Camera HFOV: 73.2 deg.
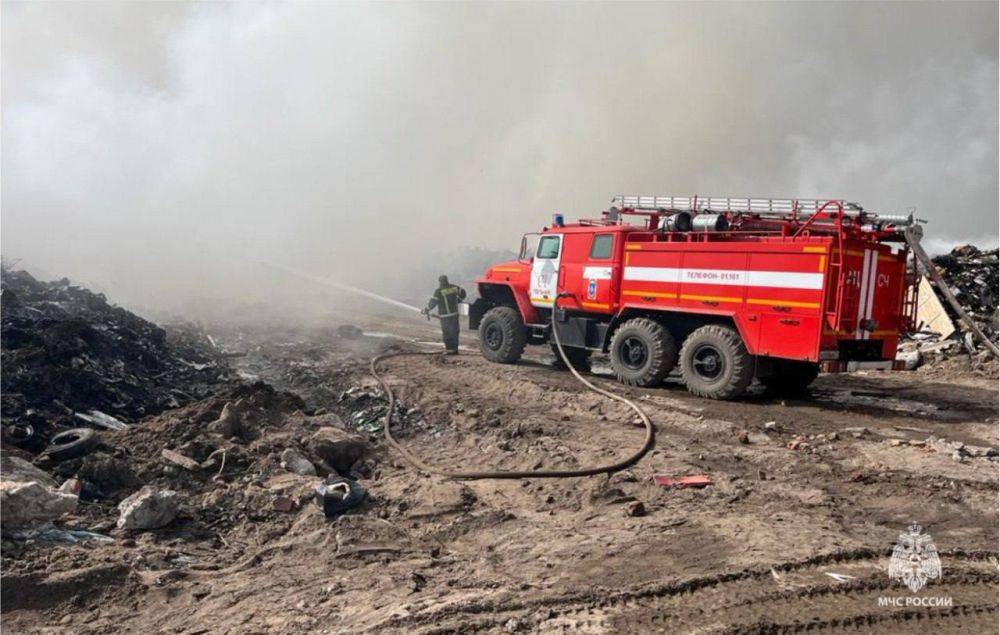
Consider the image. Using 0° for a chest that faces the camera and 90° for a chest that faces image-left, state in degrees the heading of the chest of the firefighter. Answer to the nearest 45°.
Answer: approximately 135°

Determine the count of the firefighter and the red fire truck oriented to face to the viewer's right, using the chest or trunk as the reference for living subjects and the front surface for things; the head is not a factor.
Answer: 0

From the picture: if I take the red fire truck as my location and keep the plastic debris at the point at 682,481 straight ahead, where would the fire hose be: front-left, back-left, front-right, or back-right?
front-right

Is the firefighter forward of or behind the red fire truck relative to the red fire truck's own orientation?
forward

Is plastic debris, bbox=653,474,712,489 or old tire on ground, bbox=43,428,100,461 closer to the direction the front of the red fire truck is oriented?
the old tire on ground

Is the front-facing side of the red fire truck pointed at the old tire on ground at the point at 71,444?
no

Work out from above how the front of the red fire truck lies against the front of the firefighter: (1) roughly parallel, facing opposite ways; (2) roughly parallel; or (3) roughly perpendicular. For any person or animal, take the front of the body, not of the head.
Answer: roughly parallel

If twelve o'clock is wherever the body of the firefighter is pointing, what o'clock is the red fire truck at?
The red fire truck is roughly at 6 o'clock from the firefighter.

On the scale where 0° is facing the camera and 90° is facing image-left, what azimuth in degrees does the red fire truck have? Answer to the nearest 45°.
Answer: approximately 135°

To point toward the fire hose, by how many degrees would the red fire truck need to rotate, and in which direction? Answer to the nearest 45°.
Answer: approximately 90° to its left

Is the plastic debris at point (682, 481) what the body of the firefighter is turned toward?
no

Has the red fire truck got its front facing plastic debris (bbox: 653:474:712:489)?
no

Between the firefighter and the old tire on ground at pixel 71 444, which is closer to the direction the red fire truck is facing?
the firefighter
